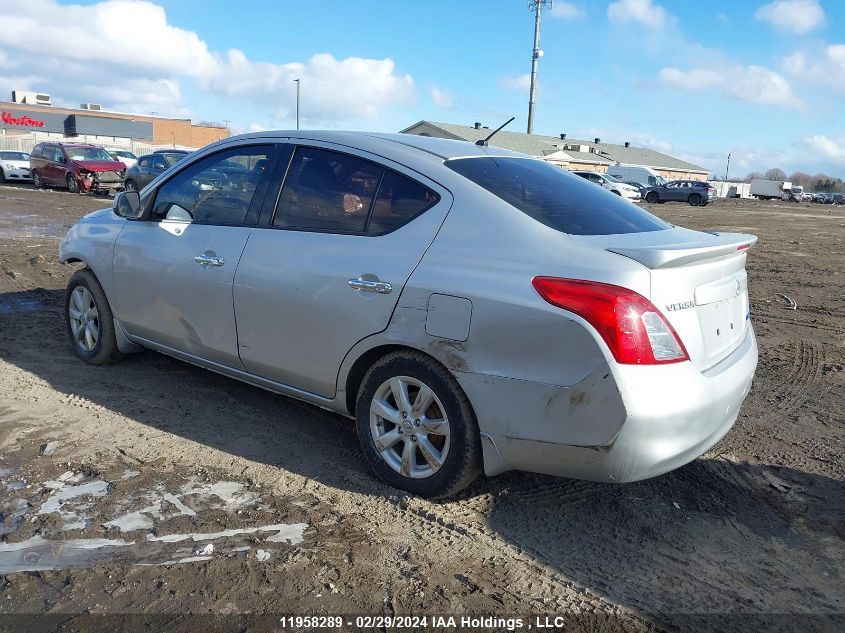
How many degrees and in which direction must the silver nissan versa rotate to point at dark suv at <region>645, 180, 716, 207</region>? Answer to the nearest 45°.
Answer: approximately 45° to its right

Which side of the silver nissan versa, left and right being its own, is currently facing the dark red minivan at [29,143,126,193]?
front

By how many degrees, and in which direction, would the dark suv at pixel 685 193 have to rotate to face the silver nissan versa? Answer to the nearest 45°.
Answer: approximately 135° to its left

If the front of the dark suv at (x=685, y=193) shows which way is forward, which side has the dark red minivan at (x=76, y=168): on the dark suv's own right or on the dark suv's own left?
on the dark suv's own left

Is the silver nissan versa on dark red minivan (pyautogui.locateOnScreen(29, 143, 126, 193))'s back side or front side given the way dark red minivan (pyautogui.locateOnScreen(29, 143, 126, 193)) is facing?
on the front side

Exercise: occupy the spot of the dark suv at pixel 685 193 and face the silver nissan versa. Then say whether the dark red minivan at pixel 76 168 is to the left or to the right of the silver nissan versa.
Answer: right

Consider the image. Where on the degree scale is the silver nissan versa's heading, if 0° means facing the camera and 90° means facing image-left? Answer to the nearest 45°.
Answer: approximately 135°

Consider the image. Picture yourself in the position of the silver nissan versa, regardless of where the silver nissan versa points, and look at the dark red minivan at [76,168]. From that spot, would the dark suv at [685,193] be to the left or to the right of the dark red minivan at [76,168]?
right

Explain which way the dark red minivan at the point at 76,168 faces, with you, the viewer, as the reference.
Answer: facing the viewer and to the right of the viewer

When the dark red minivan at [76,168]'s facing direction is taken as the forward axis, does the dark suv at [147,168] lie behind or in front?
in front

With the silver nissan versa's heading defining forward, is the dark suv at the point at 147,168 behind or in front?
in front

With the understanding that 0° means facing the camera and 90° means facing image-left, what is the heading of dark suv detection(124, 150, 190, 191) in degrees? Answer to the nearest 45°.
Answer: approximately 315°
